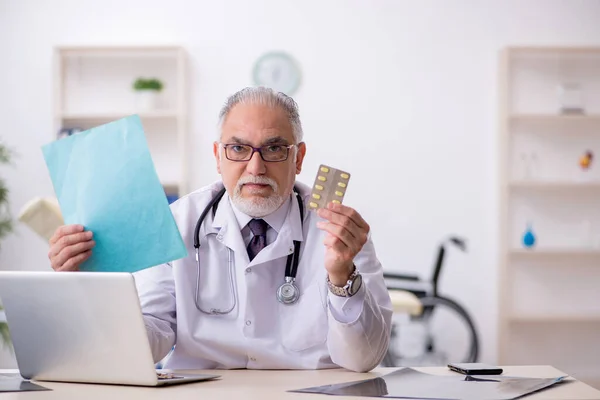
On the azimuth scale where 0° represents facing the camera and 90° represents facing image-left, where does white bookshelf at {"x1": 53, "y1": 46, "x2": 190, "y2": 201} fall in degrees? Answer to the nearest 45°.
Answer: approximately 0°

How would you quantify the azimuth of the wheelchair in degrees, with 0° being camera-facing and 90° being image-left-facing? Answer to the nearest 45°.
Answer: approximately 90°

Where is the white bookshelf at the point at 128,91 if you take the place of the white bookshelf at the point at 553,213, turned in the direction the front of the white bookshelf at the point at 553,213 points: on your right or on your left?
on your right

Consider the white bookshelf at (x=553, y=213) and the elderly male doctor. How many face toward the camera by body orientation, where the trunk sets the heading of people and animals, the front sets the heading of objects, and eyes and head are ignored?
2

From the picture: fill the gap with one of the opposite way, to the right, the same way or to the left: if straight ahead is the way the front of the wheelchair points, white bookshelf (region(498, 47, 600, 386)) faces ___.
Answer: to the left

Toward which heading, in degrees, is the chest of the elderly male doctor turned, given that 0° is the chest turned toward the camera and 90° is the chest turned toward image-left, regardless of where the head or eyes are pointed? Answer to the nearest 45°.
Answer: approximately 0°
